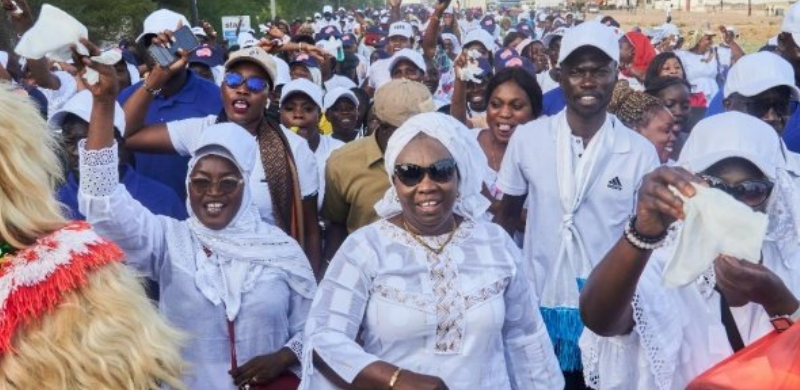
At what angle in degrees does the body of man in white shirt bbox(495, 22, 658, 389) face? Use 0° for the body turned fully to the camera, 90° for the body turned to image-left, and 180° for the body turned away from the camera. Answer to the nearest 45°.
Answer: approximately 0°

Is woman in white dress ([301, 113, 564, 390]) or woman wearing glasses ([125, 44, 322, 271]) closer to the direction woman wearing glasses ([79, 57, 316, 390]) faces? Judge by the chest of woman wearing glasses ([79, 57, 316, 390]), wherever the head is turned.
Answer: the woman in white dress

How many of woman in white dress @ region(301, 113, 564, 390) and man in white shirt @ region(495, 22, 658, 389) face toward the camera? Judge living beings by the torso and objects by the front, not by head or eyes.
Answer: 2

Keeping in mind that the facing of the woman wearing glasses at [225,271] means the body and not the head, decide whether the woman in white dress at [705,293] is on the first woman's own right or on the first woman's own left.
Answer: on the first woman's own left

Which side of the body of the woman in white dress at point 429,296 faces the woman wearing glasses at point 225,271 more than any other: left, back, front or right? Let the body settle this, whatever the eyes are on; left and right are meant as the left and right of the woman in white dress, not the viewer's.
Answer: right
